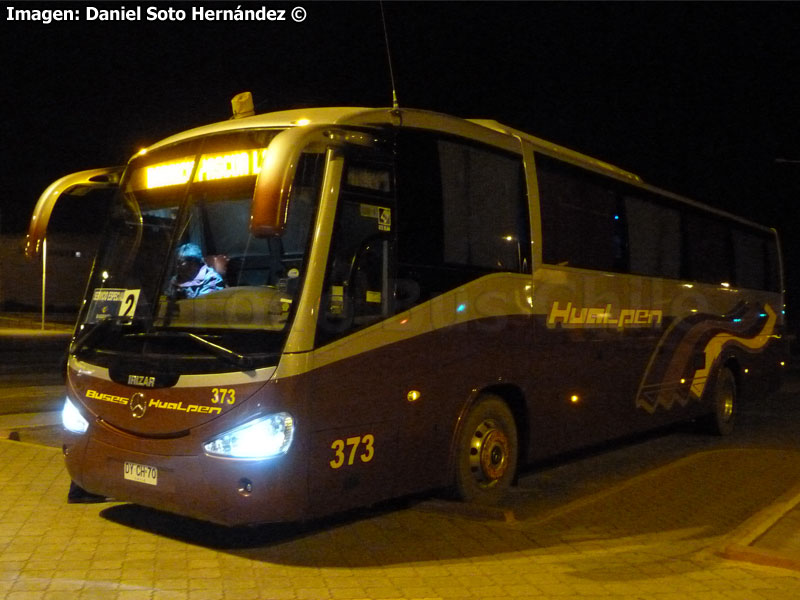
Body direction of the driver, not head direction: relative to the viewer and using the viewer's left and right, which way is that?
facing the viewer and to the left of the viewer

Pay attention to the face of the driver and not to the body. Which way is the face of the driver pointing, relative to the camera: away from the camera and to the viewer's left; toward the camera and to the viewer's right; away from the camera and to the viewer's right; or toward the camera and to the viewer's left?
toward the camera and to the viewer's left
